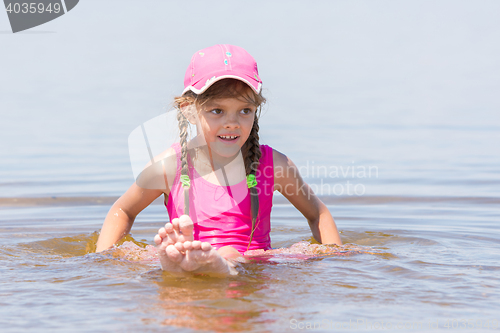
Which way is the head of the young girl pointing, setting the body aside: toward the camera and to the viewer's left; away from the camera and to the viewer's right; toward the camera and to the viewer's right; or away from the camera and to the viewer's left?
toward the camera and to the viewer's right

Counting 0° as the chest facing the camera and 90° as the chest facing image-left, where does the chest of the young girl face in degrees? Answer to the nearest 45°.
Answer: approximately 0°
